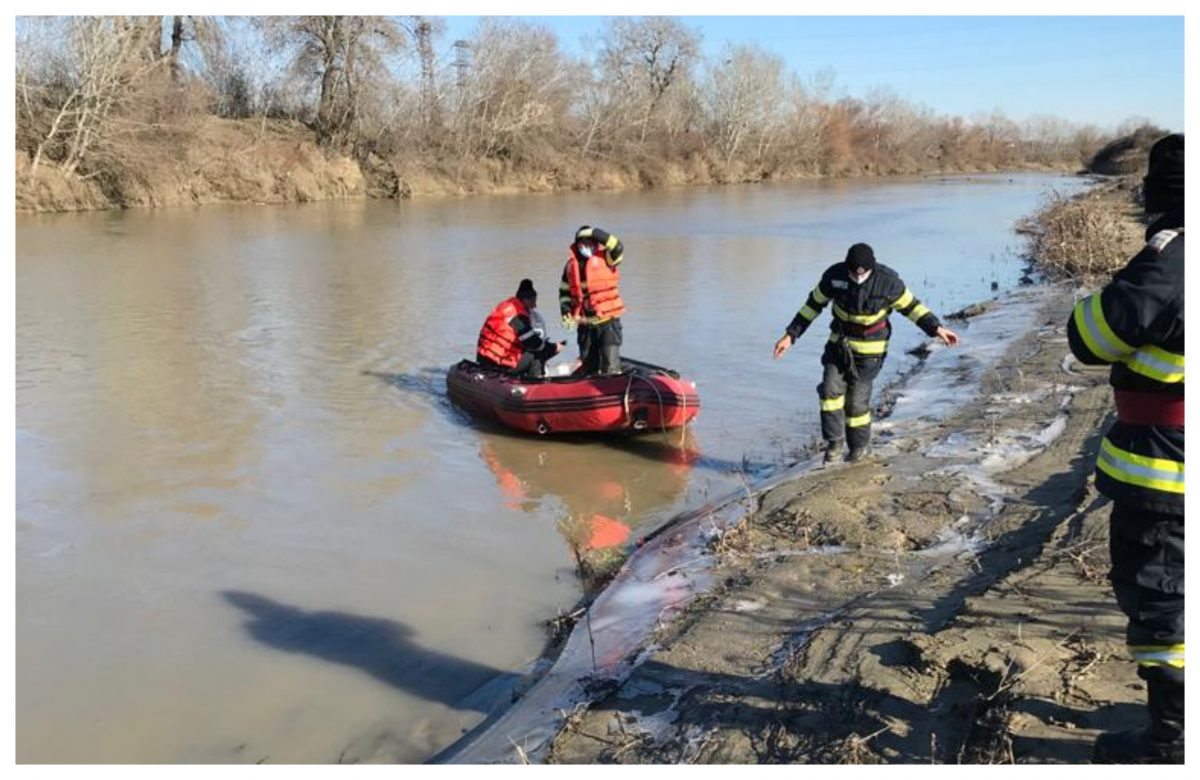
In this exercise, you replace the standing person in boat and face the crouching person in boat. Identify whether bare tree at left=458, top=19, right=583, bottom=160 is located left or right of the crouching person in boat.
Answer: right

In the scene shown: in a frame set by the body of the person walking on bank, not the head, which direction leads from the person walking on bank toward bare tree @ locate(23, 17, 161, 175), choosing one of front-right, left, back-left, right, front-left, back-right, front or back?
back-right

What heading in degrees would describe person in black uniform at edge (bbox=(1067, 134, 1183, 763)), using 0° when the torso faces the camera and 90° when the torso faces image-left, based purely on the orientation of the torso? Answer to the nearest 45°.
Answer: approximately 90°

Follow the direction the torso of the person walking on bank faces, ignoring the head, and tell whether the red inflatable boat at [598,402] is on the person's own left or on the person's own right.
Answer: on the person's own right

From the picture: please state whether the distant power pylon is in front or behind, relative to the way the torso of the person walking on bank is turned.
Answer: behind

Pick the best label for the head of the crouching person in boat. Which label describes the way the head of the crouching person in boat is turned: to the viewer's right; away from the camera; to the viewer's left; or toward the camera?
to the viewer's right

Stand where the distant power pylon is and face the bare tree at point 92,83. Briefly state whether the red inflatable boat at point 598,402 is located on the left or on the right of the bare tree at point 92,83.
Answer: left

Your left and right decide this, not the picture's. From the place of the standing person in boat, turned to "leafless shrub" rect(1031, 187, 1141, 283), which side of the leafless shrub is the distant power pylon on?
left

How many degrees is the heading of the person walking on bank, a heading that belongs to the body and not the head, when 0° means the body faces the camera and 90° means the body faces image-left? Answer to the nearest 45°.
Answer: approximately 0°

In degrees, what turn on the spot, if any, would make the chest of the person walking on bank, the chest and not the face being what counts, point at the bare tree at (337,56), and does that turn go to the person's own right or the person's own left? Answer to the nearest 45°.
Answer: approximately 135° to the person's own right
